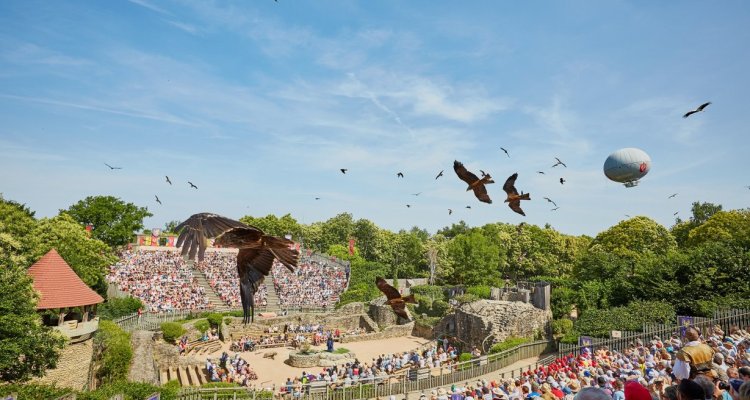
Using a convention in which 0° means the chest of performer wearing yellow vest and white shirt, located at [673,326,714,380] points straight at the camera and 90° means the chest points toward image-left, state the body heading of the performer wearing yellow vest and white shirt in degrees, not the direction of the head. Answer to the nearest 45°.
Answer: approximately 180°

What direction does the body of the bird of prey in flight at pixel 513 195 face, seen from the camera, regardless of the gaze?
to the viewer's left

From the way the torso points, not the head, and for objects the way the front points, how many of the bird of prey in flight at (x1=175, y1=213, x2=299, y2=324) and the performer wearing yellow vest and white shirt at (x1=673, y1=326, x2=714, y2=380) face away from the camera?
1

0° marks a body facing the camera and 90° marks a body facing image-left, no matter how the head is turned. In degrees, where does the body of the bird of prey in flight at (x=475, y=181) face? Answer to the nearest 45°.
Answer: approximately 90°
